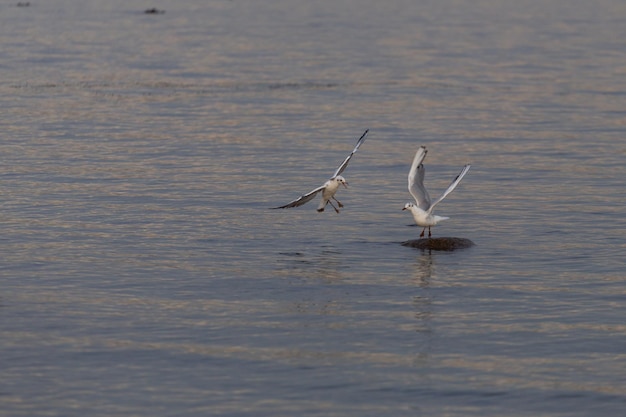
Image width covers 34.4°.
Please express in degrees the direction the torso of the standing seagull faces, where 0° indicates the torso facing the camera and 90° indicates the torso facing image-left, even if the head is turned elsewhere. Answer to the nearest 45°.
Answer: approximately 45°
